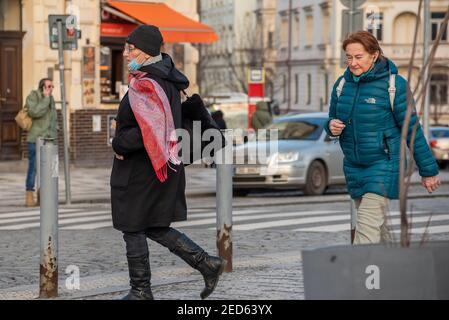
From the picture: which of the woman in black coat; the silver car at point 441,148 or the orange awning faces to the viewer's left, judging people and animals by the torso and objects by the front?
the woman in black coat

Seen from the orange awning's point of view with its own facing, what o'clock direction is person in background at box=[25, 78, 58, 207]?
The person in background is roughly at 2 o'clock from the orange awning.

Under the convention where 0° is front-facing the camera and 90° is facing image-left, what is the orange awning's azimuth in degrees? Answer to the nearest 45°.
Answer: approximately 315°

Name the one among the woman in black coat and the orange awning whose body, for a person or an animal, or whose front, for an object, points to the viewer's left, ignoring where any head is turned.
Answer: the woman in black coat

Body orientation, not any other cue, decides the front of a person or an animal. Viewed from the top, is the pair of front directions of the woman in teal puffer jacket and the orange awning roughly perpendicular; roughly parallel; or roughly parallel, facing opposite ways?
roughly perpendicular

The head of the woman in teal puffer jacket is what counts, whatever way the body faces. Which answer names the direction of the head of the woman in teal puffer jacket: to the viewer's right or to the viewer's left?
to the viewer's left

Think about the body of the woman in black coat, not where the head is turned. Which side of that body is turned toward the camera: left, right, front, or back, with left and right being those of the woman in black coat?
left

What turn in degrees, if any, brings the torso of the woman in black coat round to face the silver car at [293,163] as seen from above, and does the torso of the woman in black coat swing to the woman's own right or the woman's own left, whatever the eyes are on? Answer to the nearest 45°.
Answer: approximately 90° to the woman's own right
